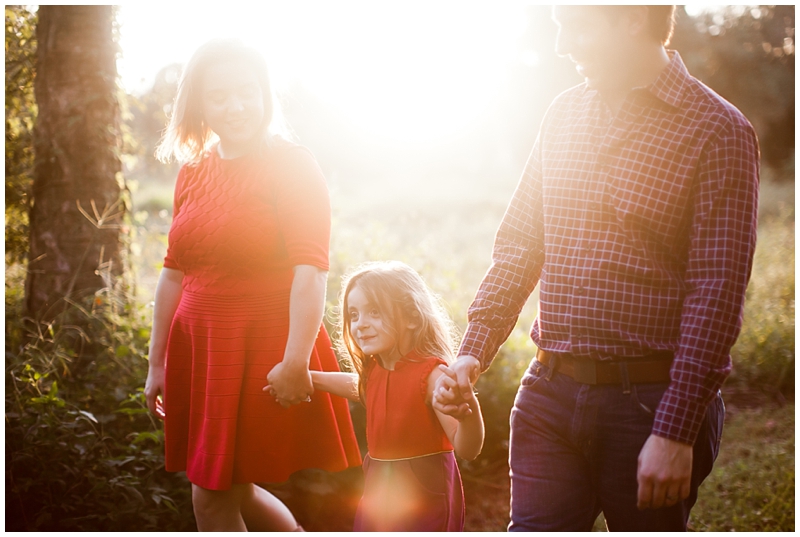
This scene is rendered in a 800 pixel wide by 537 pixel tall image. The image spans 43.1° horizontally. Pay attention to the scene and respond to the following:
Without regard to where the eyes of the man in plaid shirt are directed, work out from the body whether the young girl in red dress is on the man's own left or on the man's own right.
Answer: on the man's own right

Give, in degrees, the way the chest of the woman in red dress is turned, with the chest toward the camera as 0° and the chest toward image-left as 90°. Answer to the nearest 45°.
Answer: approximately 45°

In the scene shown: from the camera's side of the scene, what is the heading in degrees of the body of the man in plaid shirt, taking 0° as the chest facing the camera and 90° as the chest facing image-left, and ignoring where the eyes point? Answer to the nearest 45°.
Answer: approximately 45°

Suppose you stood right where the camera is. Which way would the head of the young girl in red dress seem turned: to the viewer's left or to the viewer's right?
to the viewer's left
